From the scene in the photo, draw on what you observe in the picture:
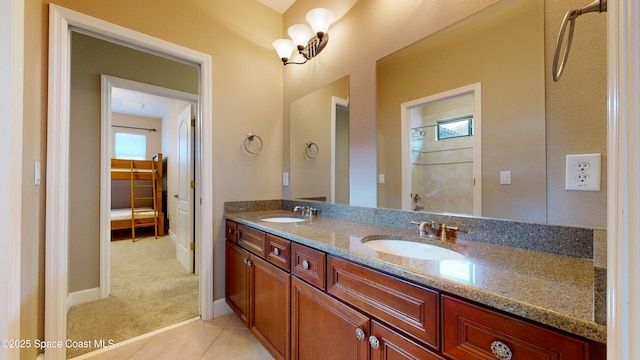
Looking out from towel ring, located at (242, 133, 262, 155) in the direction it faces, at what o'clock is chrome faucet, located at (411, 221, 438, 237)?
The chrome faucet is roughly at 11 o'clock from the towel ring.

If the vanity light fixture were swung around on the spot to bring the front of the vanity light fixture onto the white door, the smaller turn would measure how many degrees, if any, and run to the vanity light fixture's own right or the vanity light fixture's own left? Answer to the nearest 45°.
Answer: approximately 90° to the vanity light fixture's own right

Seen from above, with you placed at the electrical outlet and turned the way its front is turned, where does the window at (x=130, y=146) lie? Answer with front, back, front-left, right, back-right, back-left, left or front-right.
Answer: right

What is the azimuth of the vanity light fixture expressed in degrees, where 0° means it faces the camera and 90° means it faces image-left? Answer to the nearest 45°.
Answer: approximately 45°

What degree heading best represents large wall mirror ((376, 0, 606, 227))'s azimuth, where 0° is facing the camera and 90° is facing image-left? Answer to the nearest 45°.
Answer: approximately 45°

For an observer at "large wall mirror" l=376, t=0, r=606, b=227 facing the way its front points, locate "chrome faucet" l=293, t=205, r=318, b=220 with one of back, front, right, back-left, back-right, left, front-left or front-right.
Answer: front-right

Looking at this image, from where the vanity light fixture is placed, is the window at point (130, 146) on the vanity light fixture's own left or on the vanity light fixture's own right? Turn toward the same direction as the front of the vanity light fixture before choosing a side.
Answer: on the vanity light fixture's own right
